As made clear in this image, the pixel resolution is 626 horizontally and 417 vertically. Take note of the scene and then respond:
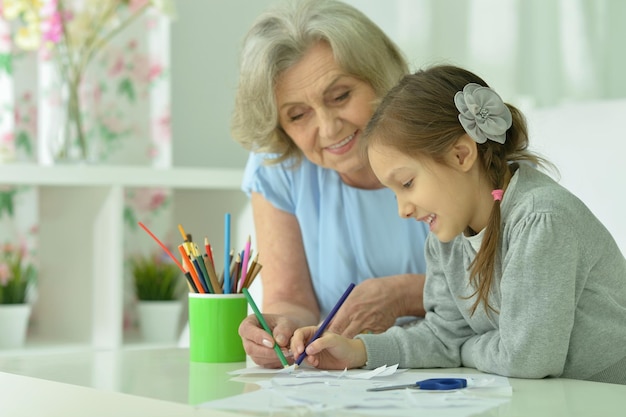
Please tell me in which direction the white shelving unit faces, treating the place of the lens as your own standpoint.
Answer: facing the viewer

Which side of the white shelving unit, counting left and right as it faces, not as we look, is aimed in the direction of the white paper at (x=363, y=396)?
front

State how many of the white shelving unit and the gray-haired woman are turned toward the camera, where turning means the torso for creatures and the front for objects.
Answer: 2

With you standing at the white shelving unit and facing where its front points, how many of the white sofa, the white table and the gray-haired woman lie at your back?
0

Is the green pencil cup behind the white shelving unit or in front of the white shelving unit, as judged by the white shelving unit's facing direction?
in front

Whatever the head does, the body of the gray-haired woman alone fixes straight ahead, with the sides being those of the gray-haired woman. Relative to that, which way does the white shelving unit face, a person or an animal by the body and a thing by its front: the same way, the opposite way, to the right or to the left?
the same way

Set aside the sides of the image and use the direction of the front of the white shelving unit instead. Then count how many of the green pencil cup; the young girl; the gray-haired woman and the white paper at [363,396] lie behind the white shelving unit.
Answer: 0

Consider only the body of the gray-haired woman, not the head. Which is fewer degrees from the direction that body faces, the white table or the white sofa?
the white table

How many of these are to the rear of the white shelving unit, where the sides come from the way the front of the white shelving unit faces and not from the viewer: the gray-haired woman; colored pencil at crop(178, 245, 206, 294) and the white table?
0

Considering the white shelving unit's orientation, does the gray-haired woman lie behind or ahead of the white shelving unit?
ahead

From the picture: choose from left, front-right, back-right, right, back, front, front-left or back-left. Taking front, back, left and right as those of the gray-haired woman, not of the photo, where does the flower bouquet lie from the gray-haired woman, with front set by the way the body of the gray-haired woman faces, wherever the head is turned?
back-right

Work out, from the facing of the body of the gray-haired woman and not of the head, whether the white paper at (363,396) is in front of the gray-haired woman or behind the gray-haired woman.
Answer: in front

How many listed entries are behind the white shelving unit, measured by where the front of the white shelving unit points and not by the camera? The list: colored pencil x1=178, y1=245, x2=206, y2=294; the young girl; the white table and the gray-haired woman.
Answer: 0

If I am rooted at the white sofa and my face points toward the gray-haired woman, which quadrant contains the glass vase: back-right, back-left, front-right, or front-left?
front-right

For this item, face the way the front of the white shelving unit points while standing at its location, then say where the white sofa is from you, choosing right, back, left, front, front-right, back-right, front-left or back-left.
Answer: front-left
